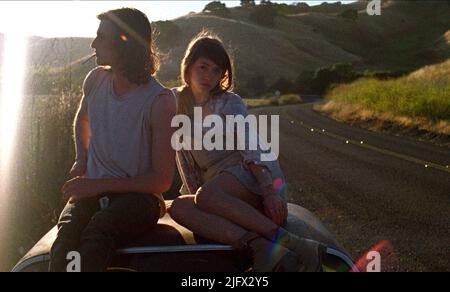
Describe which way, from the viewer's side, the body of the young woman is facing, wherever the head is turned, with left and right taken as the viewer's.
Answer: facing the viewer

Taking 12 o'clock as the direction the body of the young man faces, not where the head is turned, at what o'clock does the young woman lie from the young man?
The young woman is roughly at 8 o'clock from the young man.

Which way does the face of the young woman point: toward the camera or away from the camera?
toward the camera

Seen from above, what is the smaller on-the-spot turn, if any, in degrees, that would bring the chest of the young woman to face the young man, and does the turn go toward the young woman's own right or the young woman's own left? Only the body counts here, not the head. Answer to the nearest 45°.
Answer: approximately 90° to the young woman's own right

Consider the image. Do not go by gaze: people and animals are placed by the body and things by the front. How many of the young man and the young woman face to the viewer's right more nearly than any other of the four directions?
0

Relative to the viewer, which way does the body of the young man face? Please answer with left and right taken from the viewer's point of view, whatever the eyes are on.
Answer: facing the viewer and to the left of the viewer

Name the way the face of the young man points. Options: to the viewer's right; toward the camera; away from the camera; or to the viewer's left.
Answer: to the viewer's left
